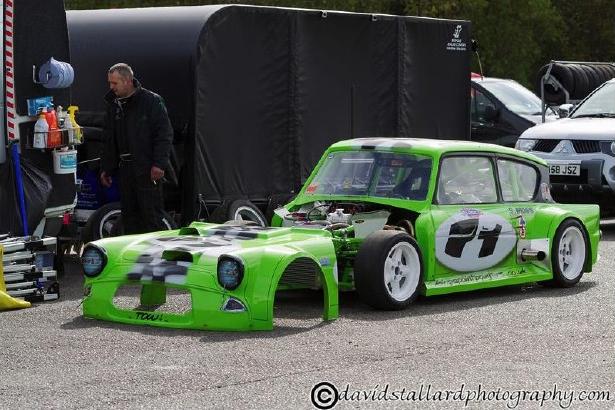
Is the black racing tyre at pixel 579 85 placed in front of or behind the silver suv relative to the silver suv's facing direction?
behind

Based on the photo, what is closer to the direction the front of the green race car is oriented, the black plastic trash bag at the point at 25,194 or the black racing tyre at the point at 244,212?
the black plastic trash bag

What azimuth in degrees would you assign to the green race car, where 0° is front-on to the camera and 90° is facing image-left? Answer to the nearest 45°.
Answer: approximately 45°

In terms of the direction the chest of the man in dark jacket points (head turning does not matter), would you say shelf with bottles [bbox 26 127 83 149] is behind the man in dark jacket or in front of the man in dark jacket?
in front

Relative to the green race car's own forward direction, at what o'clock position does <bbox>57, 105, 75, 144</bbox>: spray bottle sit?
The spray bottle is roughly at 2 o'clock from the green race car.

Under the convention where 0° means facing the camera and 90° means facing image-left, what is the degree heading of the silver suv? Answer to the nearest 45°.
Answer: approximately 45°

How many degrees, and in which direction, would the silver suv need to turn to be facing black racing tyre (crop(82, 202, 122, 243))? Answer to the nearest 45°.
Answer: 0° — it already faces it

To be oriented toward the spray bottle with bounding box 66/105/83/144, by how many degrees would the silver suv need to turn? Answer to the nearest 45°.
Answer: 0° — it already faces it
